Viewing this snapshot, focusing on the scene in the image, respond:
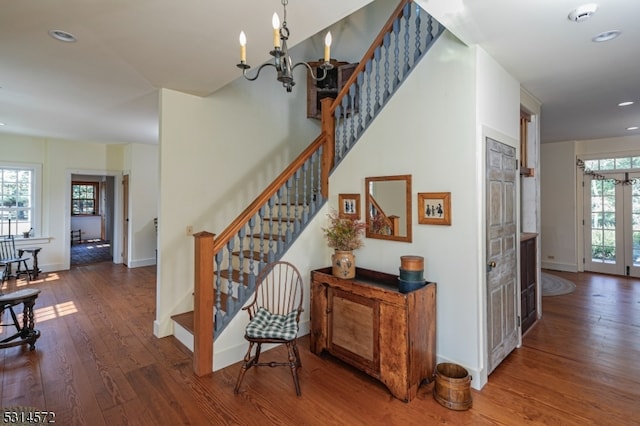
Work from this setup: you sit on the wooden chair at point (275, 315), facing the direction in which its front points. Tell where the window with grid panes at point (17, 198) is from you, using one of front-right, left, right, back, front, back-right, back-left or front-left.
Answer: back-right

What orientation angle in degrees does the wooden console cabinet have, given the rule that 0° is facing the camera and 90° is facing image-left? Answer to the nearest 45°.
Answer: approximately 45°

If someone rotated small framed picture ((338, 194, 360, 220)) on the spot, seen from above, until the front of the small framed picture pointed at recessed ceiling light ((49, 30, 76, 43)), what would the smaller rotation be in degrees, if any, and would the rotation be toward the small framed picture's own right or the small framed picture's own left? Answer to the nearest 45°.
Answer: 0° — it already faces it

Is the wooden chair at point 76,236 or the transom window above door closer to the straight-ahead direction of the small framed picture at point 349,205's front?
the wooden chair

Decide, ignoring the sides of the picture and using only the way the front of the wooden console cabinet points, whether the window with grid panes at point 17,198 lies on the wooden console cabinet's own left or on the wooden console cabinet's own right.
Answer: on the wooden console cabinet's own right
